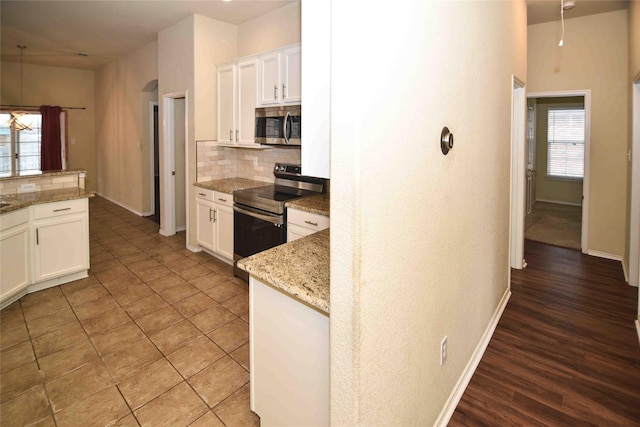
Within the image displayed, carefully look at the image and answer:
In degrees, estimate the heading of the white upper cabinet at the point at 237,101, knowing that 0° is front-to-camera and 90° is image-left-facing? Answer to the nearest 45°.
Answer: approximately 45°

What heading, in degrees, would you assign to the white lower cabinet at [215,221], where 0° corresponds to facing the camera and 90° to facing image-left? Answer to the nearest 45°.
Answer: approximately 45°

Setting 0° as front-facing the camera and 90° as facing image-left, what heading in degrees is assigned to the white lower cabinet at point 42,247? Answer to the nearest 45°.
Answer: approximately 315°

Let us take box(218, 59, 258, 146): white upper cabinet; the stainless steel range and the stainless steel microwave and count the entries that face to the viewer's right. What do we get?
0

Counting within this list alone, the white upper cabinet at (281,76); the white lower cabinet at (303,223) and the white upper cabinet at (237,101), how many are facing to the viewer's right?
0
